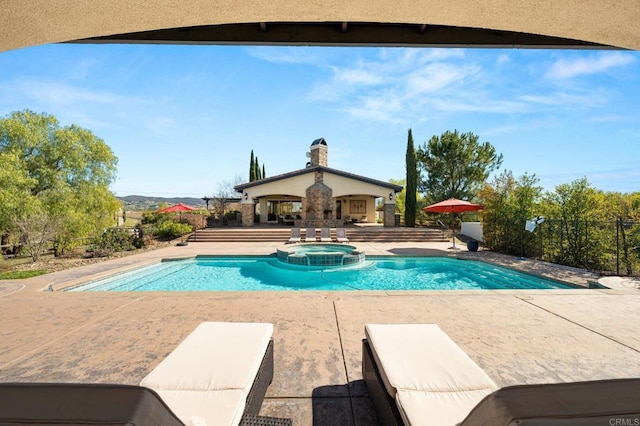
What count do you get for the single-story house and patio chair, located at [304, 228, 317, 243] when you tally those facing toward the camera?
2

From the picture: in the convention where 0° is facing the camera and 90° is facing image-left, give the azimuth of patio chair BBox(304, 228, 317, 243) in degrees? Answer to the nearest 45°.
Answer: approximately 0°

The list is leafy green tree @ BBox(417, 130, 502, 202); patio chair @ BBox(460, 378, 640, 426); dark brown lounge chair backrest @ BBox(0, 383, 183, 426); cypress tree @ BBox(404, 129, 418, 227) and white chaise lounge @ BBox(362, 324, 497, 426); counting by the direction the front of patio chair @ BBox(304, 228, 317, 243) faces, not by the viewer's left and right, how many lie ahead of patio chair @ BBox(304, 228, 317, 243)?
3

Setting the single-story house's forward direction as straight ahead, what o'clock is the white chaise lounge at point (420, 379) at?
The white chaise lounge is roughly at 12 o'clock from the single-story house.

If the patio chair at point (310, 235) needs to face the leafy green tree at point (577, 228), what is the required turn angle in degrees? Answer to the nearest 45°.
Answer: approximately 45° to its left

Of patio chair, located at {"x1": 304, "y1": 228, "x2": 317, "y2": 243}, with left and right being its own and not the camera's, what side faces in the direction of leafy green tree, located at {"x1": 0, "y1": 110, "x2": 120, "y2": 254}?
right

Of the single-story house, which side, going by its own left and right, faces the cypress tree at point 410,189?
left
